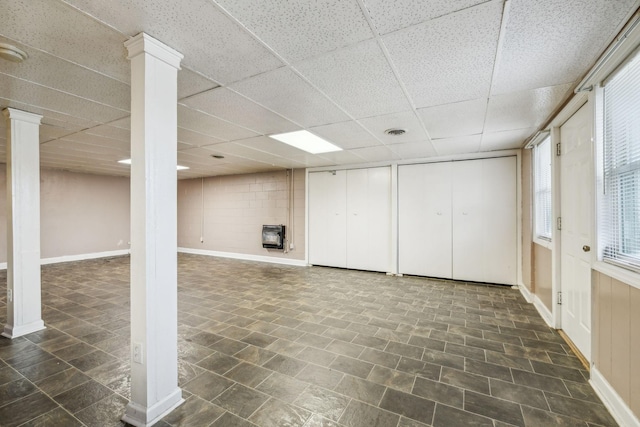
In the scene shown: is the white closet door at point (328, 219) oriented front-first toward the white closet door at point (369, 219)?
no

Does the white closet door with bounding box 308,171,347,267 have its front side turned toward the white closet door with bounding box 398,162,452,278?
no

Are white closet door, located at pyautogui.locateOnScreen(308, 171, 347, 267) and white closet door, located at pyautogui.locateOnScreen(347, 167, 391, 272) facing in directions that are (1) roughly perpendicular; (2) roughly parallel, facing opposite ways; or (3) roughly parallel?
roughly parallel

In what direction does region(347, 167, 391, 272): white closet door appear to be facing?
toward the camera

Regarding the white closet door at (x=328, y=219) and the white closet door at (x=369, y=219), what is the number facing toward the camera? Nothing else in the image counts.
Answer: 2

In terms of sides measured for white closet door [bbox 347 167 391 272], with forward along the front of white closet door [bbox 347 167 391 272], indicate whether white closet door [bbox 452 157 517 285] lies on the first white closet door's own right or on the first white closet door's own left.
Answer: on the first white closet door's own left

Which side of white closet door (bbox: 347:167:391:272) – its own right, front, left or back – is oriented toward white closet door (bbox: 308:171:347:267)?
right

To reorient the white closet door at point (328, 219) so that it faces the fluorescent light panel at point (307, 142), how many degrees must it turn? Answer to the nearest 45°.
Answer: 0° — it already faces it

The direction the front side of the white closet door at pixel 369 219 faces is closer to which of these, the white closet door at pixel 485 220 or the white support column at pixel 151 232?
the white support column

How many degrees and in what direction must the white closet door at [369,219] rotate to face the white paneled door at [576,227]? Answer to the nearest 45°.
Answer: approximately 45° to its left

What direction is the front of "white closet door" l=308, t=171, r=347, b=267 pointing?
toward the camera

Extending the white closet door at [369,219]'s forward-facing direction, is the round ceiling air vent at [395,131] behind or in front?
in front

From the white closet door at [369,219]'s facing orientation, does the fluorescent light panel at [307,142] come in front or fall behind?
in front

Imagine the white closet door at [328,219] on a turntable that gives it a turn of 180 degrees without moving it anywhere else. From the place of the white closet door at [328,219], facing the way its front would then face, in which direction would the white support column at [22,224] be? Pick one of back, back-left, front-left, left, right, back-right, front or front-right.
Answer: back-left

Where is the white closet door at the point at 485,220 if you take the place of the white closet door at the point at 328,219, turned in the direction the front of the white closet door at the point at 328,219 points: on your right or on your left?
on your left

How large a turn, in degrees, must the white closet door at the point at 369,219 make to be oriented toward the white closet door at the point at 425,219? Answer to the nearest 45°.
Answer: approximately 90° to its left
